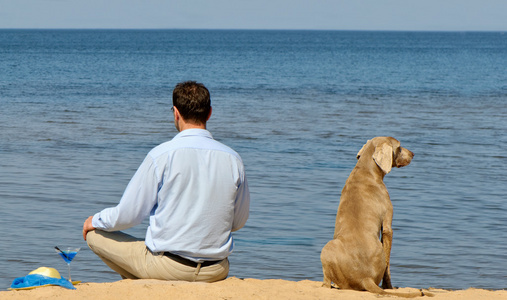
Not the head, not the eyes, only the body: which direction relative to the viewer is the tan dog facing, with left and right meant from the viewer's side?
facing away from the viewer and to the right of the viewer

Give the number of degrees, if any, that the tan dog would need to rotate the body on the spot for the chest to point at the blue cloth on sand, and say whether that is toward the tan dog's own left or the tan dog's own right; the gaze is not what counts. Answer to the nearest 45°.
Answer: approximately 135° to the tan dog's own left
